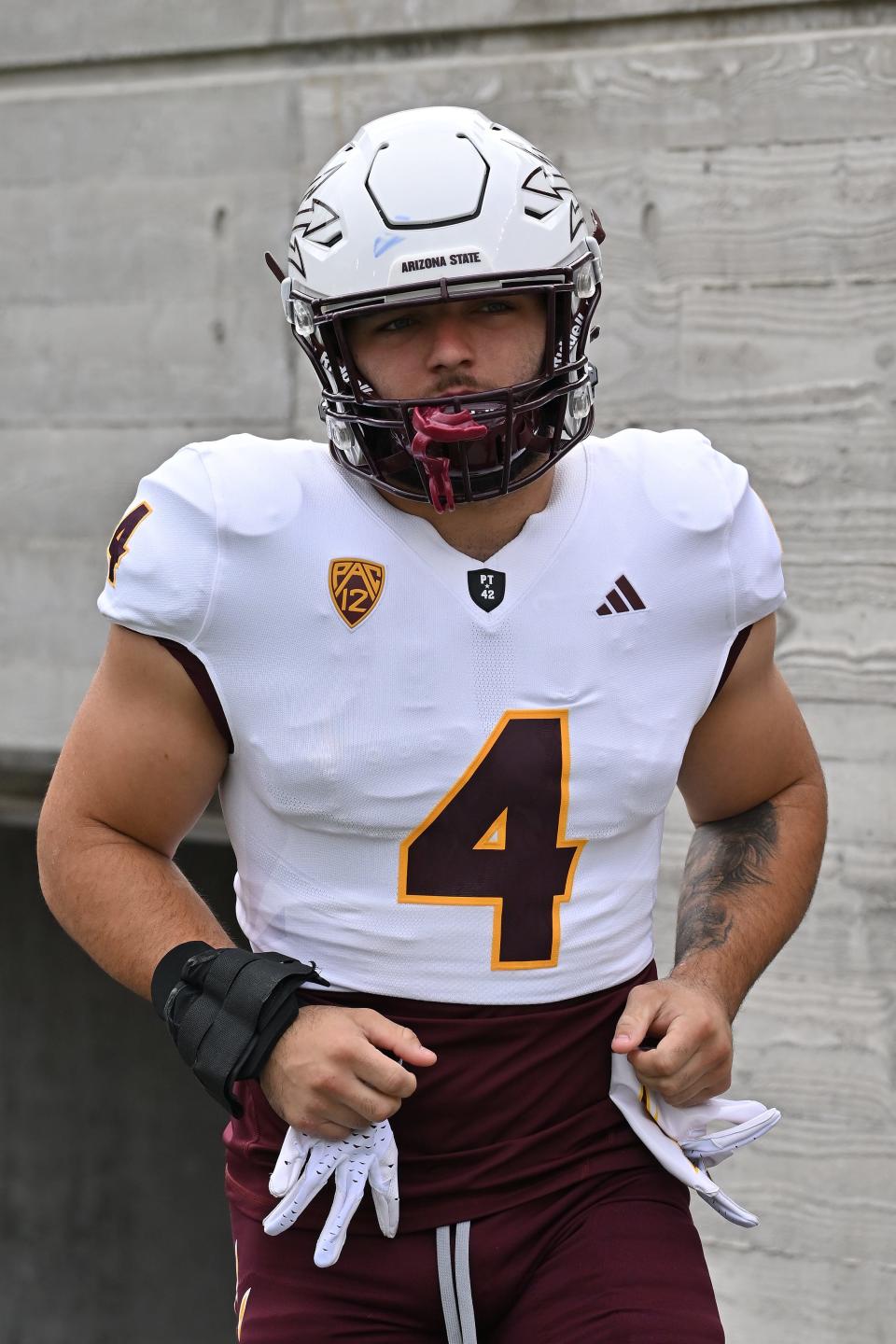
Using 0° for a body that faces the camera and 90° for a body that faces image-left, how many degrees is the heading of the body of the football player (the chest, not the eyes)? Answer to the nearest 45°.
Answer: approximately 0°
